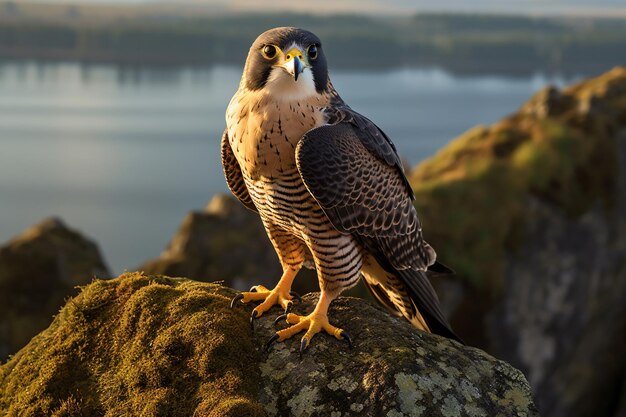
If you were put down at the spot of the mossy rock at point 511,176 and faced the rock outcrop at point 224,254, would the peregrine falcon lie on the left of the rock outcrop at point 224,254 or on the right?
left

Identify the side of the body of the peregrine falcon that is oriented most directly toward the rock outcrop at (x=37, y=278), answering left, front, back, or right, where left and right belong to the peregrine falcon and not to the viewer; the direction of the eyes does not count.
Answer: right

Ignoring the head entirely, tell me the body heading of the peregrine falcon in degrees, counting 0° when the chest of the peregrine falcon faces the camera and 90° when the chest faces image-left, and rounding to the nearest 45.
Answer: approximately 45°

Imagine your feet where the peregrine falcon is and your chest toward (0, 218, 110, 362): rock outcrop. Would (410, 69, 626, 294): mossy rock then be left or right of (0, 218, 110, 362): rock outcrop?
right

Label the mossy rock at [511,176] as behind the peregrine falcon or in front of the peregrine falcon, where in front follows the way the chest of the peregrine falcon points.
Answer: behind

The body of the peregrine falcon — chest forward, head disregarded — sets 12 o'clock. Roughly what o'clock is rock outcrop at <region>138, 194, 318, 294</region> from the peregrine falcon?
The rock outcrop is roughly at 4 o'clock from the peregrine falcon.

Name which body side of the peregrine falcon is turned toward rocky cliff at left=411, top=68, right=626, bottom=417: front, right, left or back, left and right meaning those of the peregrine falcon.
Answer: back
